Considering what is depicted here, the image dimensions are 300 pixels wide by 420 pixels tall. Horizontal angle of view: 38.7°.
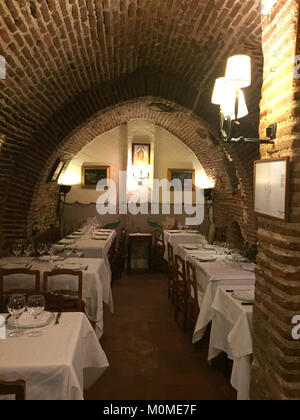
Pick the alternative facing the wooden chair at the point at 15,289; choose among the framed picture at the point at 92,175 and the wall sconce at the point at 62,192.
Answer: the framed picture

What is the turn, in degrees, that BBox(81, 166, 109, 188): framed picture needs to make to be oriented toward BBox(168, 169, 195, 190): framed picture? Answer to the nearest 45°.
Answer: approximately 90° to its left

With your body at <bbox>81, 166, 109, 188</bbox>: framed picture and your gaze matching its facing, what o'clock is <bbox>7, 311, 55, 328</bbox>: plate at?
The plate is roughly at 12 o'clock from the framed picture.

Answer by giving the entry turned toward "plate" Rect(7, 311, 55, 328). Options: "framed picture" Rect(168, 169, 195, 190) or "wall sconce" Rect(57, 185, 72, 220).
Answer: the framed picture

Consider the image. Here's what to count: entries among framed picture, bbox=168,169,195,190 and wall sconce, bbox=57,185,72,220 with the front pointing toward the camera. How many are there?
1

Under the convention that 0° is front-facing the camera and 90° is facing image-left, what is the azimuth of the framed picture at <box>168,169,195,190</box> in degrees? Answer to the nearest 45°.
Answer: approximately 0°

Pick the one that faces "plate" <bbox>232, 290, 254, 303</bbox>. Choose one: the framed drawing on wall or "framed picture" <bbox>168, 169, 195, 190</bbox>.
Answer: the framed picture

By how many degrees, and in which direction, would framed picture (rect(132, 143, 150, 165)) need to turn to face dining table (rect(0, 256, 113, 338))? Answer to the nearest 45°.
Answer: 0° — it already faces it

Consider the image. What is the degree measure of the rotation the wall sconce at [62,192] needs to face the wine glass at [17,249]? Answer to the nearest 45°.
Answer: approximately 90° to its right

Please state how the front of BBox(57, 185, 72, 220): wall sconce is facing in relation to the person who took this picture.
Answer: facing to the right of the viewer

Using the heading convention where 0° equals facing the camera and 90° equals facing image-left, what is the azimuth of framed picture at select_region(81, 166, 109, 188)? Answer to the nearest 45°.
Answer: approximately 0°

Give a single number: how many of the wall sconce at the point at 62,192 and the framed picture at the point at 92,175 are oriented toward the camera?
1
